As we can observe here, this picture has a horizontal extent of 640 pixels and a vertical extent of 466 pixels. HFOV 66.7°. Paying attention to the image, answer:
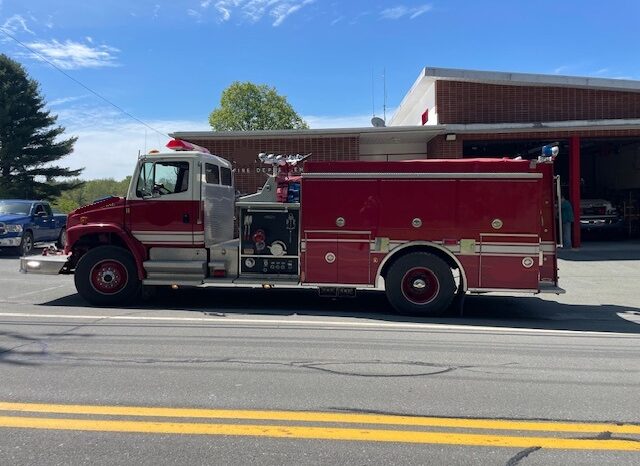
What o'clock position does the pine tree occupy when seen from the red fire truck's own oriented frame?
The pine tree is roughly at 2 o'clock from the red fire truck.

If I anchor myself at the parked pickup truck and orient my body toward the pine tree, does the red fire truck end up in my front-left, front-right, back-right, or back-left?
back-right

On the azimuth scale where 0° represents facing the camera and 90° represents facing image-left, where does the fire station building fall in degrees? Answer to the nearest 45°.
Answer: approximately 0°

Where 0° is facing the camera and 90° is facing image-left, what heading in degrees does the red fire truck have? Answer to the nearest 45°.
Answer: approximately 90°

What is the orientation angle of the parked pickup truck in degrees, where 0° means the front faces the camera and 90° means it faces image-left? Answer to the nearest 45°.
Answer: approximately 45°

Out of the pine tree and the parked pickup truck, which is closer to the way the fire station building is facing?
the parked pickup truck

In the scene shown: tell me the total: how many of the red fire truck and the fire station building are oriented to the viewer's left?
1

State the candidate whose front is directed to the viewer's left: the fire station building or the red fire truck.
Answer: the red fire truck

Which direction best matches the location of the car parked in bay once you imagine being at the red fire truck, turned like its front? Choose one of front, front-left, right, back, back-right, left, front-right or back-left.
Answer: back-right
